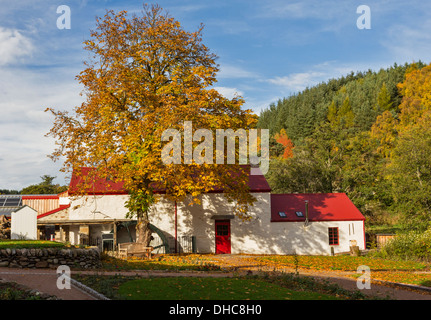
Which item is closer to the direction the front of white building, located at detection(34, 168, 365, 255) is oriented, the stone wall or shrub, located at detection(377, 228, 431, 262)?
the stone wall

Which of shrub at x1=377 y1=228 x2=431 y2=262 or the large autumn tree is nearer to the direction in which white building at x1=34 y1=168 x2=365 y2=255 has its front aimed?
the large autumn tree

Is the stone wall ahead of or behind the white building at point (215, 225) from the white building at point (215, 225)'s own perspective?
ahead

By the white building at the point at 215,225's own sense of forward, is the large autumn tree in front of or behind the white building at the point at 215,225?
in front

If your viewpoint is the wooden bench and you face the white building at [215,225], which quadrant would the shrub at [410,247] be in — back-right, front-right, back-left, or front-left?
front-right

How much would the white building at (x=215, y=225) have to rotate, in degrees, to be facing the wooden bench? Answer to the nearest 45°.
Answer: approximately 45° to its right

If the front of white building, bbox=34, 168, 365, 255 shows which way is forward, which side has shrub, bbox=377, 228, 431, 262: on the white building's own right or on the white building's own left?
on the white building's own left

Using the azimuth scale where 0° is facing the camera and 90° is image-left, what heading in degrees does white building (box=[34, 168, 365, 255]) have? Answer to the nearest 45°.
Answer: approximately 0°
